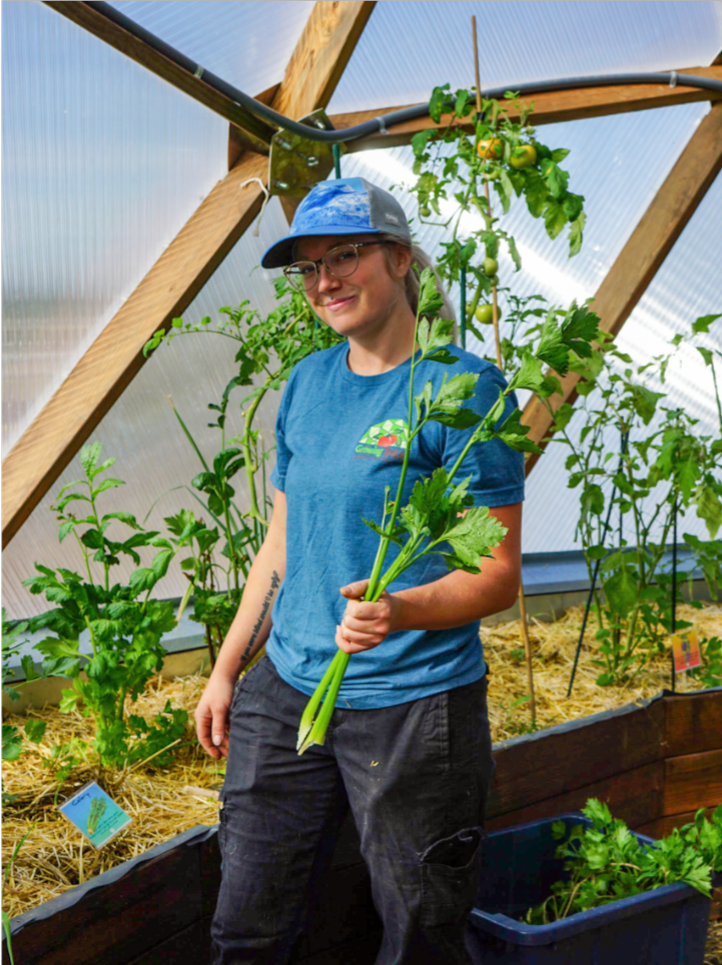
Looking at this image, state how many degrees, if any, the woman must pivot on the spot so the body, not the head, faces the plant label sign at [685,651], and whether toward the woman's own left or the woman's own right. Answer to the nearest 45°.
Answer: approximately 180°

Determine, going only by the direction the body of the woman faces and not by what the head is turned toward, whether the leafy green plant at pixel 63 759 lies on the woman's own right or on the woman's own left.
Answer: on the woman's own right

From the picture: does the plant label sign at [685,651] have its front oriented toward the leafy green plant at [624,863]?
yes

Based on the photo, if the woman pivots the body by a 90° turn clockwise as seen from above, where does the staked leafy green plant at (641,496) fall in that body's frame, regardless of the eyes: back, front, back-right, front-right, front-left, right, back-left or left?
right

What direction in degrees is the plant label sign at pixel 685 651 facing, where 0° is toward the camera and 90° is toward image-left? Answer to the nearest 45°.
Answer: approximately 0°

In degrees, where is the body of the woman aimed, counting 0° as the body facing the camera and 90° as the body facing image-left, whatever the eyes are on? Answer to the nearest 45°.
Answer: approximately 45°

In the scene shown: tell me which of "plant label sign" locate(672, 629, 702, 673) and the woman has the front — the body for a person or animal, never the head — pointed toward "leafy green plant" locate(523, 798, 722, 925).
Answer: the plant label sign
